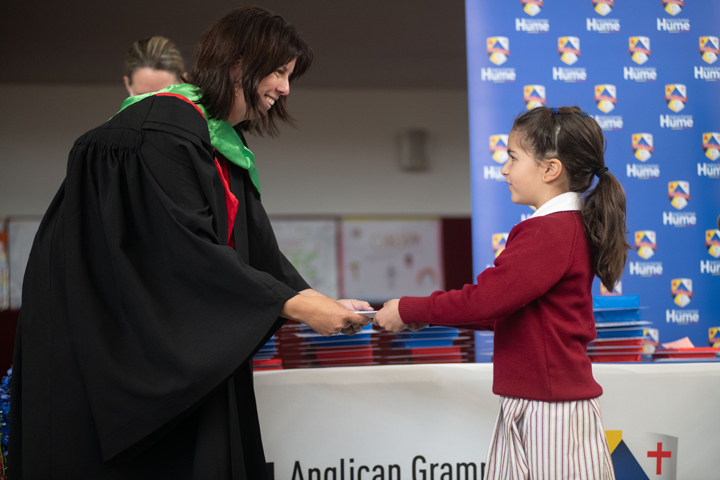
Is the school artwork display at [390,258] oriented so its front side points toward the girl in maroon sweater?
yes

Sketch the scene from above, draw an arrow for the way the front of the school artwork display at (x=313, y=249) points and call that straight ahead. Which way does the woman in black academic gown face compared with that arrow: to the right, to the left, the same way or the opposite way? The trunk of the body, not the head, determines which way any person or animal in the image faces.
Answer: to the left

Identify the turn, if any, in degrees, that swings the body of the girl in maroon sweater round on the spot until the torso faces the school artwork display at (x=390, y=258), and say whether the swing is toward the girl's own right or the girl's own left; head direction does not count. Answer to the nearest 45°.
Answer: approximately 90° to the girl's own right

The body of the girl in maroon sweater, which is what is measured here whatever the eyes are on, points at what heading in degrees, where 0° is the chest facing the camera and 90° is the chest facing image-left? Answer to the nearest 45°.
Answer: approximately 90°

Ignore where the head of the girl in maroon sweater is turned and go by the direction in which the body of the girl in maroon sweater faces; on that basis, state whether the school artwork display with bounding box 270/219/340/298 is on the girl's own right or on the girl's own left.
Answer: on the girl's own right

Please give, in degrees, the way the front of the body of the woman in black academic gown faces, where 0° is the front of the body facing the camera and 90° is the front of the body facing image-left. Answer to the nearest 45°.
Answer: approximately 270°

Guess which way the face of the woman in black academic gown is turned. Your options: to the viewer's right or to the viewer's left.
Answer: to the viewer's right

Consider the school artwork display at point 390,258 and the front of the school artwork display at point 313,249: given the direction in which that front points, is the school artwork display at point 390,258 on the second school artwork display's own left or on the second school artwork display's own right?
on the second school artwork display's own left

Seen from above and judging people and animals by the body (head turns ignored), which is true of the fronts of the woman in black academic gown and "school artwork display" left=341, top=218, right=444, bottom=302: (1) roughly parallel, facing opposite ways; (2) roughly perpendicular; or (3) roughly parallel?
roughly perpendicular
